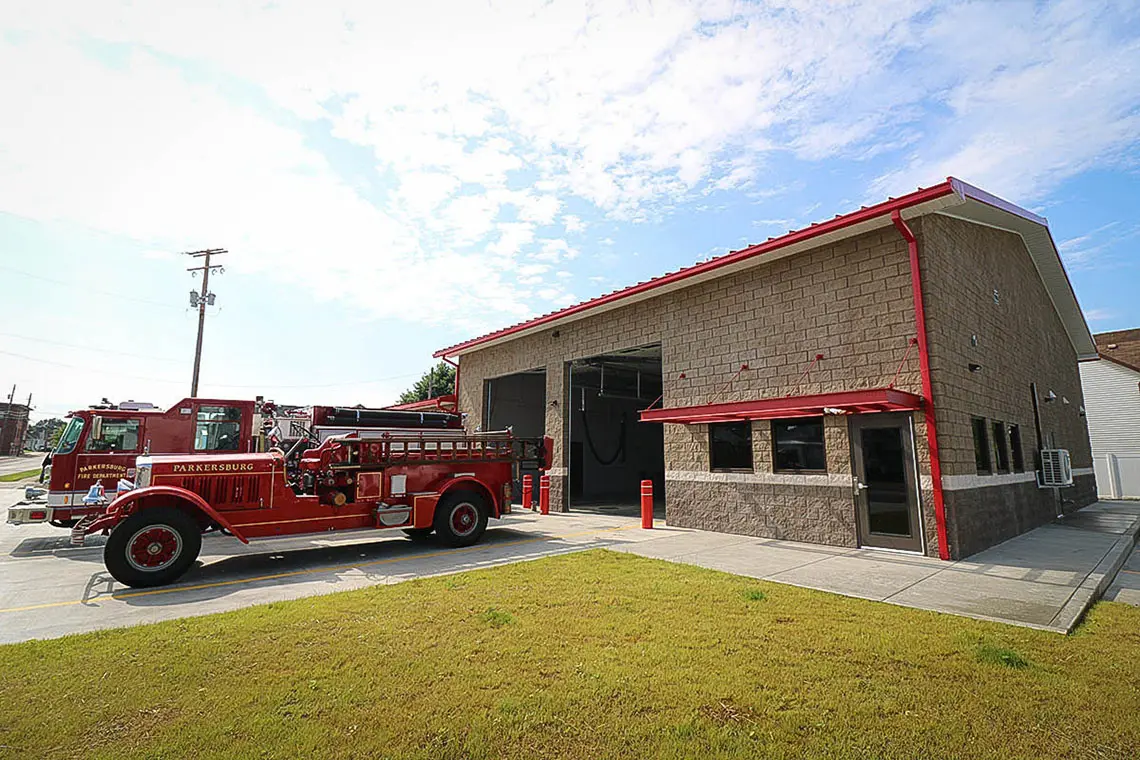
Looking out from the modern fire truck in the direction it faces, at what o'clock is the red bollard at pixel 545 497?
The red bollard is roughly at 6 o'clock from the modern fire truck.

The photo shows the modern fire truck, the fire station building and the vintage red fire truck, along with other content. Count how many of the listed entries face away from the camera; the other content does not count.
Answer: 0

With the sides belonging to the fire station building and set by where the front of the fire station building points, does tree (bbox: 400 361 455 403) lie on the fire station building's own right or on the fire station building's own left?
on the fire station building's own right

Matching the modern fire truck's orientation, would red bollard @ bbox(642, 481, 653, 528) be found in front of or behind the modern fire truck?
behind

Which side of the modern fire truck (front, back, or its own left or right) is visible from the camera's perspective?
left

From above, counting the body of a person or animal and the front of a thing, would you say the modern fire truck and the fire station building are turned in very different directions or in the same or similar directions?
same or similar directions

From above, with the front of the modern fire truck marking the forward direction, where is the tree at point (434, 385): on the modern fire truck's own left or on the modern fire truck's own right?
on the modern fire truck's own right

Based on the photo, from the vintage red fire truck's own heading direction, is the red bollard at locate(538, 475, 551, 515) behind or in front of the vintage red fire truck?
behind

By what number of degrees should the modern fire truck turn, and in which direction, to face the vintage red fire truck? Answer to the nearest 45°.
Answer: approximately 135° to its left

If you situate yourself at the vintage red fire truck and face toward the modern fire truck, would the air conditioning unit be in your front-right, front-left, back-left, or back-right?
back-right

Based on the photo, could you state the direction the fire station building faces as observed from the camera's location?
facing the viewer and to the left of the viewer

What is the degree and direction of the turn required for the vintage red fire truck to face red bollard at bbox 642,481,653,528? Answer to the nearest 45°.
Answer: approximately 135° to its left
